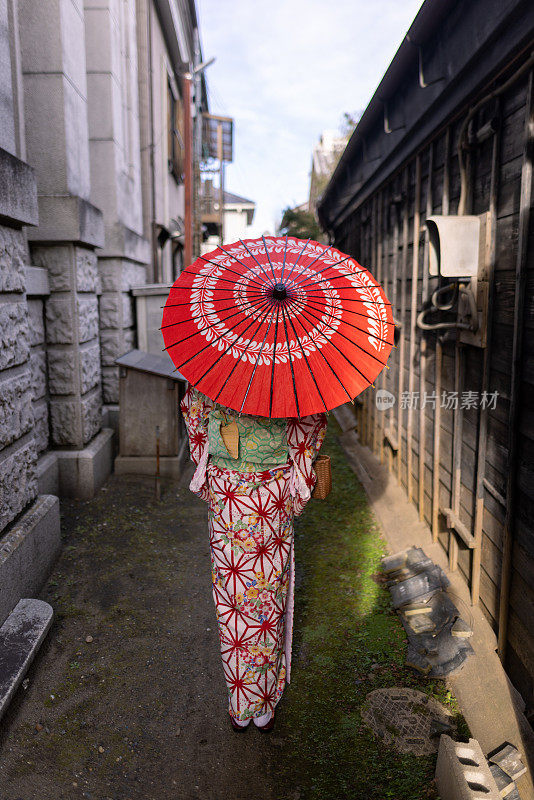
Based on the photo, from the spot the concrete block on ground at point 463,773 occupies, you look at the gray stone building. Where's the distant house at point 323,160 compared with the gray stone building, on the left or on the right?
right

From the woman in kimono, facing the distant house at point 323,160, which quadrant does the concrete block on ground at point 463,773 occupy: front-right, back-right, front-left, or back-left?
back-right

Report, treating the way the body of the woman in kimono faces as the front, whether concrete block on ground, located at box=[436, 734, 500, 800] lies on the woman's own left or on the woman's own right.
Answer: on the woman's own right

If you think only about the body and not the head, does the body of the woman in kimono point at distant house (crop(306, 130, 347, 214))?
yes

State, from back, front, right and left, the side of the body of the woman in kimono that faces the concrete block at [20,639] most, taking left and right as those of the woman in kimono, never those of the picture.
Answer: left

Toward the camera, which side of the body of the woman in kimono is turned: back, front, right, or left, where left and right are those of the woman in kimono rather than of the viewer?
back

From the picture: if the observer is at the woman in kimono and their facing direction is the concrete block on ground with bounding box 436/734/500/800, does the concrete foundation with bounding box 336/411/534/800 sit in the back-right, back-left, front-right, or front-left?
front-left

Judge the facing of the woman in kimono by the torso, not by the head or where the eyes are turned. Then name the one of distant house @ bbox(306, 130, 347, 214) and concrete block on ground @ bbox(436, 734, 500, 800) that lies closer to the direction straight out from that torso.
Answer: the distant house

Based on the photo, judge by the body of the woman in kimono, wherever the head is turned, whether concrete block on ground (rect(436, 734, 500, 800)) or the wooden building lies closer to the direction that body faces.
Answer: the wooden building

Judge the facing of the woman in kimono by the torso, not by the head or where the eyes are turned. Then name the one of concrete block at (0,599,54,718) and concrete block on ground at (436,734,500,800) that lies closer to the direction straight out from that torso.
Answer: the concrete block at (0,599,54,718)
